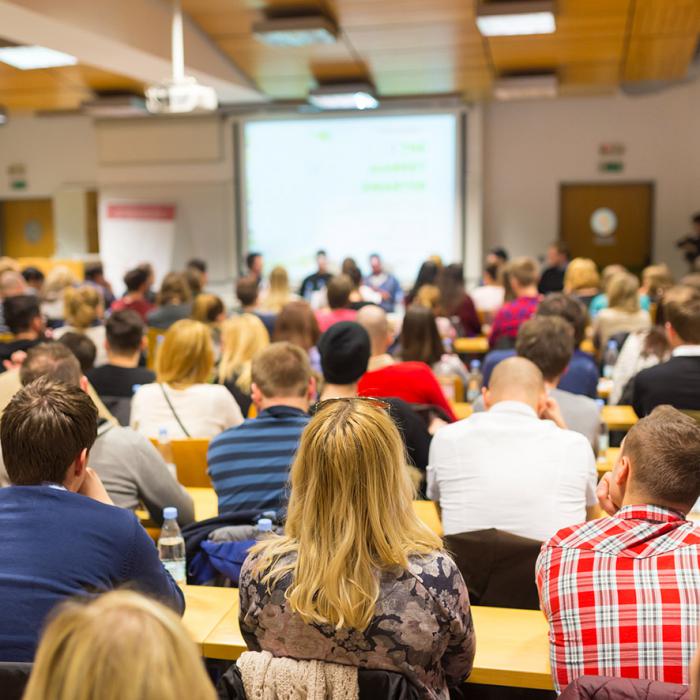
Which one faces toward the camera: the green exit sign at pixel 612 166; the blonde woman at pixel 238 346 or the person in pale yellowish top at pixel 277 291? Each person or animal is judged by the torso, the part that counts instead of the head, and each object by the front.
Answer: the green exit sign

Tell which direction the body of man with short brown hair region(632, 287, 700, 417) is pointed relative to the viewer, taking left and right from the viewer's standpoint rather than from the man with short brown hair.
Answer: facing away from the viewer

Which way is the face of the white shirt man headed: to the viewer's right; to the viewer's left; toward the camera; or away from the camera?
away from the camera

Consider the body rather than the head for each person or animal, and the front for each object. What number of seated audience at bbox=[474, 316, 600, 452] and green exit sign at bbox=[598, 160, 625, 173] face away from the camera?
1

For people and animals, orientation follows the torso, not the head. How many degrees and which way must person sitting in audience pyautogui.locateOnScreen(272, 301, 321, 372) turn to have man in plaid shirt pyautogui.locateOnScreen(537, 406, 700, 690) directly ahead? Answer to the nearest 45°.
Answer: approximately 180°

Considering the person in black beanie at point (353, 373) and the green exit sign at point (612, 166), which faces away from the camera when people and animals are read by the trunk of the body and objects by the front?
the person in black beanie

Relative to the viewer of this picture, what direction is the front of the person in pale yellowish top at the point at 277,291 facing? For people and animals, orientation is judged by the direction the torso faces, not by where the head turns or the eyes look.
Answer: facing away from the viewer

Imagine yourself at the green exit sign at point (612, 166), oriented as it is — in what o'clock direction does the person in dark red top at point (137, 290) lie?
The person in dark red top is roughly at 1 o'clock from the green exit sign.

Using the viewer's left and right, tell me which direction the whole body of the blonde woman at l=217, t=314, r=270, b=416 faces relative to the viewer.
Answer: facing away from the viewer

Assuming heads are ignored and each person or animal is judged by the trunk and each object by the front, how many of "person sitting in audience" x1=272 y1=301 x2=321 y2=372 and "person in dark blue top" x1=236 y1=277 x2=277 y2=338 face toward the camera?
0

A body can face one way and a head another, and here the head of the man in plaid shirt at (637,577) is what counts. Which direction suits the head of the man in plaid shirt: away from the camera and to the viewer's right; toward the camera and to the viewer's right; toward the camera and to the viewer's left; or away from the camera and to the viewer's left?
away from the camera and to the viewer's left

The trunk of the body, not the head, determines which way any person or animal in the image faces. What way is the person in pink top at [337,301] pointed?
away from the camera

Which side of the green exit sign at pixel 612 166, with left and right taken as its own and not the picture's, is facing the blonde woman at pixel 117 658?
front

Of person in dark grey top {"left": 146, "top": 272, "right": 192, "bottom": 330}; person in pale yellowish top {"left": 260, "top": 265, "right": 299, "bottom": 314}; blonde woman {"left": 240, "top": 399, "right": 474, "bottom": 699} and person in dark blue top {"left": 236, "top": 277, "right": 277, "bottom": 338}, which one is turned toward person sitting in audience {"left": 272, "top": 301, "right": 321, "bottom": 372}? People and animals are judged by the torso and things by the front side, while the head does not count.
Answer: the blonde woman

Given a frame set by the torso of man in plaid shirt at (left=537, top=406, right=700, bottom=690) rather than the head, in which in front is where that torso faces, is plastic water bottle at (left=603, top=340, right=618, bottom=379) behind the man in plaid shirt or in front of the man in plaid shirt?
in front

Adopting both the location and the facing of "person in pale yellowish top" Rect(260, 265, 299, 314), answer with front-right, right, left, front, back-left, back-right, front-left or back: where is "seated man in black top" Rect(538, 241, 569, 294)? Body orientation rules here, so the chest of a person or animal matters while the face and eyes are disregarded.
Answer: front-right

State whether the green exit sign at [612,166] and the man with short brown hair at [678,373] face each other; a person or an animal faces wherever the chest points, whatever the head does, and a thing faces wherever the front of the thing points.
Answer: yes

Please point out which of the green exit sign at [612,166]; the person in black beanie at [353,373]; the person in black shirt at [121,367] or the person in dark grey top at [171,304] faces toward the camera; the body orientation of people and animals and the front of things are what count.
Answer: the green exit sign

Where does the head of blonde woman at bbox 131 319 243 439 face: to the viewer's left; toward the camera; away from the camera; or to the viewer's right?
away from the camera

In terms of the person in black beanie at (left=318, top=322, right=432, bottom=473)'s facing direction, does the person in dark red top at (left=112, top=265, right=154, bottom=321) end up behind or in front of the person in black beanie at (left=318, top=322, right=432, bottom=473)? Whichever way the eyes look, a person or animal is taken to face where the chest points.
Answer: in front

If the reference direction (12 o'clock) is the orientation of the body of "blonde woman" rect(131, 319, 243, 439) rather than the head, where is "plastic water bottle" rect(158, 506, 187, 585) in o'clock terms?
The plastic water bottle is roughly at 6 o'clock from the blonde woman.

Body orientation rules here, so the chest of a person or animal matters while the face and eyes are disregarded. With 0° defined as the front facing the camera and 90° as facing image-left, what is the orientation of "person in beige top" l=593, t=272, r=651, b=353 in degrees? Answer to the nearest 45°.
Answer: approximately 180°
